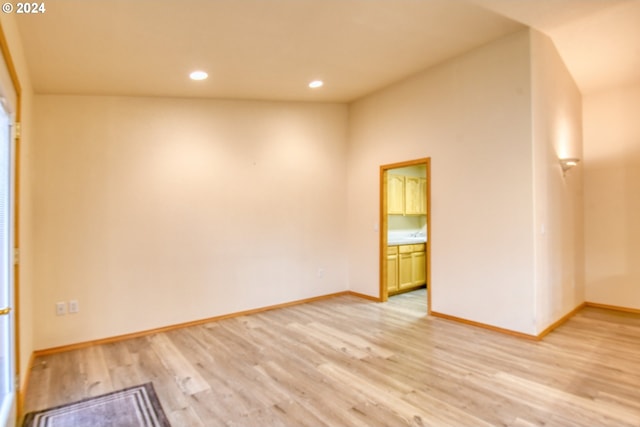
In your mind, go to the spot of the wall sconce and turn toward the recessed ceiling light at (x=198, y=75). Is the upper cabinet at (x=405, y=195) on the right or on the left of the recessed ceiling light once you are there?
right

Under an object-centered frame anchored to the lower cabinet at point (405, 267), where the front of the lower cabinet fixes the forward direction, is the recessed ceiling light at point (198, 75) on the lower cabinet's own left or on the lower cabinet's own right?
on the lower cabinet's own right
